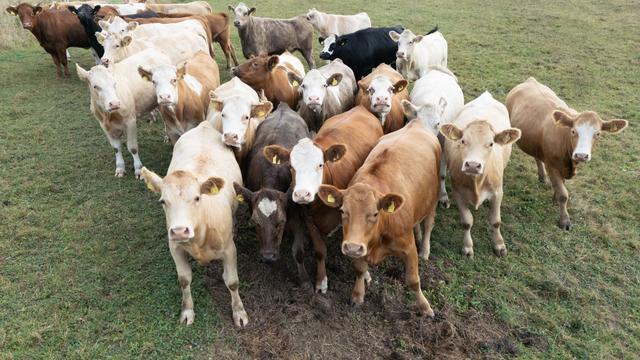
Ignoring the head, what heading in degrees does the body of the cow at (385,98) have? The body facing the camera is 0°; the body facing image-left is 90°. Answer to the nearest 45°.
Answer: approximately 0°

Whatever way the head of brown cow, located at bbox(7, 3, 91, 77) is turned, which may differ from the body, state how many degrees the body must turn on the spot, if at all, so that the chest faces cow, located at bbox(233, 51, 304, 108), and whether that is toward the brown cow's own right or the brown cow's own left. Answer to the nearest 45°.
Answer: approximately 90° to the brown cow's own left

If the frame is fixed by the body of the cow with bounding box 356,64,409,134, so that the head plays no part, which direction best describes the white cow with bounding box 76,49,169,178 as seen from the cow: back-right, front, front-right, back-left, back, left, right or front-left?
right

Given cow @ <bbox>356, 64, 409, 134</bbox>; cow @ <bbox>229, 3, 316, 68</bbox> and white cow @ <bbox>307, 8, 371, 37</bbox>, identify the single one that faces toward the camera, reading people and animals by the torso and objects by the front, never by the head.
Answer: cow @ <bbox>356, 64, 409, 134</bbox>

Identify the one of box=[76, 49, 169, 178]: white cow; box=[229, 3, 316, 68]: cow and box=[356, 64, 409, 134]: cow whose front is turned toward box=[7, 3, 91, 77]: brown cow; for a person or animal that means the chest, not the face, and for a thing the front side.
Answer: box=[229, 3, 316, 68]: cow

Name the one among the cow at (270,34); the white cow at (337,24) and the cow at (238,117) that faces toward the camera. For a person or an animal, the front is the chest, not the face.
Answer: the cow at (238,117)

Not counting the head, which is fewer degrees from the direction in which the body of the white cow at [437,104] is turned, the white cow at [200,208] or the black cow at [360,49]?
the white cow

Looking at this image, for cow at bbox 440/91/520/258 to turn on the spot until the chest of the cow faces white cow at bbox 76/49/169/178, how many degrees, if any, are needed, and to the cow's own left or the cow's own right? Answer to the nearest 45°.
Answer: approximately 90° to the cow's own right

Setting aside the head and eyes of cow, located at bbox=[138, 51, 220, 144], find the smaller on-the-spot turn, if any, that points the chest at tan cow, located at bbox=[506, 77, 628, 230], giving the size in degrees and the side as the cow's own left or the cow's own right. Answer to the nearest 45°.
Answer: approximately 90° to the cow's own left

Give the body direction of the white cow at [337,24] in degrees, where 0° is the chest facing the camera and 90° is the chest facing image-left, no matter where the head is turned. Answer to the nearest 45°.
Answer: approximately 90°

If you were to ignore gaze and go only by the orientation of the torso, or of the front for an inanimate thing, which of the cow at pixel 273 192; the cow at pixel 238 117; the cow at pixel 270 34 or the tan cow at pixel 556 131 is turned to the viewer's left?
the cow at pixel 270 34

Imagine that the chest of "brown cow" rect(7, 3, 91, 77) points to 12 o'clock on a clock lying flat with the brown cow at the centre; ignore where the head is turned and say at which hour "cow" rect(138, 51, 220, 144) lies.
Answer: The cow is roughly at 8 o'clock from the brown cow.

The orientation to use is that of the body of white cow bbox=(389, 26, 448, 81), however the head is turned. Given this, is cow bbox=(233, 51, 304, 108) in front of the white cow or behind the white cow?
in front

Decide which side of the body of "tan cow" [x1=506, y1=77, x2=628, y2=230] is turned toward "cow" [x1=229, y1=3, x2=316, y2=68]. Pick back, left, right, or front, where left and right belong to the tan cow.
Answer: back

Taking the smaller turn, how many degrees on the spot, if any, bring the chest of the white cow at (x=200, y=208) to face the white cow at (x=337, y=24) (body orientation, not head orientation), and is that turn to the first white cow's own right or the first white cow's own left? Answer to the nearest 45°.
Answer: approximately 135° to the first white cow's own left

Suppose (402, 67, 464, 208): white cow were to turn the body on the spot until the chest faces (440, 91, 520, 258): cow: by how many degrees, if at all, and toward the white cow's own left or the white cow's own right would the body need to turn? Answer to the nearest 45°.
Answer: approximately 45° to the white cow's own left
